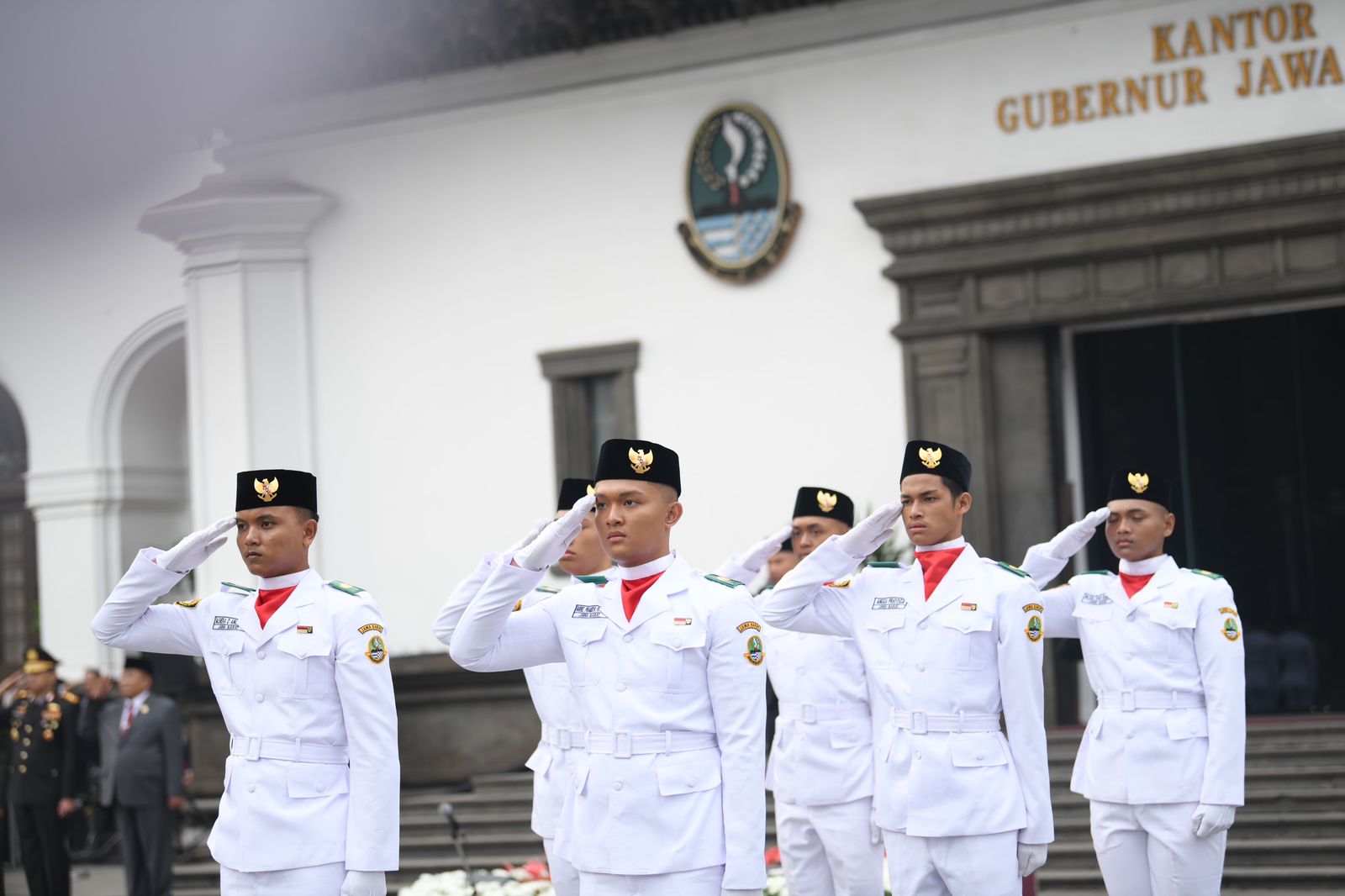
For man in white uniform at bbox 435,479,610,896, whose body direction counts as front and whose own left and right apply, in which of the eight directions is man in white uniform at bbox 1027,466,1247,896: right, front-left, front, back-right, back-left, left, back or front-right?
back-left

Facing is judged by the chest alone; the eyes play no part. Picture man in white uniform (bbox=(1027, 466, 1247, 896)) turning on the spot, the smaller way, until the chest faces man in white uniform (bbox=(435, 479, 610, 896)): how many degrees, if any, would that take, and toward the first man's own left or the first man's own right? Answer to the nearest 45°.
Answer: approximately 45° to the first man's own right

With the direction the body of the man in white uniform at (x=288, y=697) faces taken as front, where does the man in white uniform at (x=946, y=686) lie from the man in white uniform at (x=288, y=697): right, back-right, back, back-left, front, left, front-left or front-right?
back-left

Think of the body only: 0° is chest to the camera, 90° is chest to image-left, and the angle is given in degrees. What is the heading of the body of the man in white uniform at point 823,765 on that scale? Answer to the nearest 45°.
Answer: approximately 45°

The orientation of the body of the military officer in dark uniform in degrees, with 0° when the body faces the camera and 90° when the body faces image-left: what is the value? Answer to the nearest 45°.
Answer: approximately 45°

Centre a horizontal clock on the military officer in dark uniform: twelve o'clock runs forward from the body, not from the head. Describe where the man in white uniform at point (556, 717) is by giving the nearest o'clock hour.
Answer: The man in white uniform is roughly at 10 o'clock from the military officer in dark uniform.

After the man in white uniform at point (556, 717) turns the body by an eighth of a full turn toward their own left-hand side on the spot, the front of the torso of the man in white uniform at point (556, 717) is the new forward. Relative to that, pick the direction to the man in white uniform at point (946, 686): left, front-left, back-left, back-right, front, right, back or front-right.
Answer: front-left

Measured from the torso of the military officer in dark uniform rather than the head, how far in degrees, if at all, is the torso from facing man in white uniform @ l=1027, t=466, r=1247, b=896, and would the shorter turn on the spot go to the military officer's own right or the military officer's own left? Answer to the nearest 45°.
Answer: approximately 90° to the military officer's own left

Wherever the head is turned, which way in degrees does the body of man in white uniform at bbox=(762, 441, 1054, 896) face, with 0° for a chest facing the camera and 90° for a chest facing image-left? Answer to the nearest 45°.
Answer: approximately 45°

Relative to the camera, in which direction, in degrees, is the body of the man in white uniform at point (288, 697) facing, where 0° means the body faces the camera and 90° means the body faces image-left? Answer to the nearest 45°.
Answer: approximately 45°

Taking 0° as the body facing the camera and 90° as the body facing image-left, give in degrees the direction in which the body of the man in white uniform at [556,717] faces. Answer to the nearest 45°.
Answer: approximately 45°
